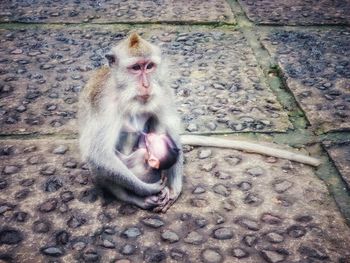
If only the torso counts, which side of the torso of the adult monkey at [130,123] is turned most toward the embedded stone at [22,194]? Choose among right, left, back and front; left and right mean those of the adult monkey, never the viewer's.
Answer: right

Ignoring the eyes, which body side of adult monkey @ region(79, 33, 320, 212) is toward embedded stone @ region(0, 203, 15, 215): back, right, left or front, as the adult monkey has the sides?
right

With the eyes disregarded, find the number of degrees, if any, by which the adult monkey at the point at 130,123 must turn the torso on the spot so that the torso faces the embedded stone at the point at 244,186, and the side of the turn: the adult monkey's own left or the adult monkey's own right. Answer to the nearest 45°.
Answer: approximately 45° to the adult monkey's own left

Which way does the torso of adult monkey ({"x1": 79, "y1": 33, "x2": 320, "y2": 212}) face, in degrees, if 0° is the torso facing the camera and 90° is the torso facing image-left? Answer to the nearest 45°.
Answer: approximately 315°

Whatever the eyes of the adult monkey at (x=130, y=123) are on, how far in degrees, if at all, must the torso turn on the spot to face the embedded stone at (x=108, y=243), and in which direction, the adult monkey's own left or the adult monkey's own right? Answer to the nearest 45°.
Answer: approximately 45° to the adult monkey's own right
